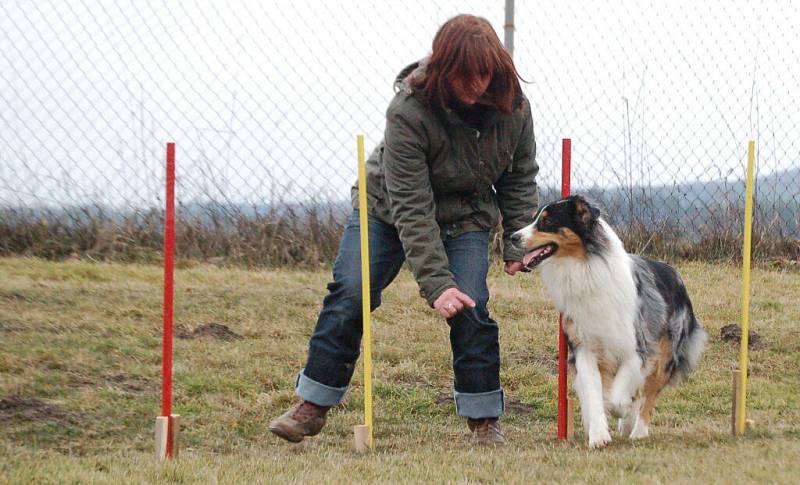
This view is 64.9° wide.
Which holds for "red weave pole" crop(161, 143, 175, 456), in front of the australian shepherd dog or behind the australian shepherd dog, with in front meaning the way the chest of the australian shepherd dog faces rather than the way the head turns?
in front

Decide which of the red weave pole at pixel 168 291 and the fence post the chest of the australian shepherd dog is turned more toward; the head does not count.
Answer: the red weave pole

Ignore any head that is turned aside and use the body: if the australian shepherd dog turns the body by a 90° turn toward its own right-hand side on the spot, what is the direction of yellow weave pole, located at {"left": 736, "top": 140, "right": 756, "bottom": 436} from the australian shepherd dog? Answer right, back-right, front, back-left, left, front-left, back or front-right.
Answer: back-right

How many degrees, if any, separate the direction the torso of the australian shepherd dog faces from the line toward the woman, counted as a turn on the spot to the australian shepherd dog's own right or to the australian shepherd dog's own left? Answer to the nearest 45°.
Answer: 0° — it already faces them

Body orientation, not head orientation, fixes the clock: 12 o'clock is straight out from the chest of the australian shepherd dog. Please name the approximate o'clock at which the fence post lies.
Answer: The fence post is roughly at 4 o'clock from the australian shepherd dog.

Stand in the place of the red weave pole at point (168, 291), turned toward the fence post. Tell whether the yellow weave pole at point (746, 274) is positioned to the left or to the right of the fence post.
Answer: right

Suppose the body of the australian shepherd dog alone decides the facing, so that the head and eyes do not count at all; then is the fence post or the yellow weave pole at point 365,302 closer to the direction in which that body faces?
the yellow weave pole

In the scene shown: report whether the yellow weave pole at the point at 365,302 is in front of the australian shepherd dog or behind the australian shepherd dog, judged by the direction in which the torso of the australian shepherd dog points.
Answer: in front

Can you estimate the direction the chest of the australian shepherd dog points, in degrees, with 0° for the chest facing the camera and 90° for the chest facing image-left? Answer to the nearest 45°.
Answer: approximately 45°
